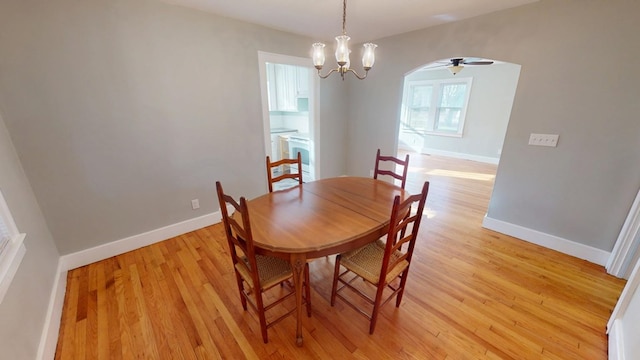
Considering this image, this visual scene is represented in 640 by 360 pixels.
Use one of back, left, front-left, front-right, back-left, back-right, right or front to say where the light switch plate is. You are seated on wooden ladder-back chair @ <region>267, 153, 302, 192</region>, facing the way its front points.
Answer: front-left

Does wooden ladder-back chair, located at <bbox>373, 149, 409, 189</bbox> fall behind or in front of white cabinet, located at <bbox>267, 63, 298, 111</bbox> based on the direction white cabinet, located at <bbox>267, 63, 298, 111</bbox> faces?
in front

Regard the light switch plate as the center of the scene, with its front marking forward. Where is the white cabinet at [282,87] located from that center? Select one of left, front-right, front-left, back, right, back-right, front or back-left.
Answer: right

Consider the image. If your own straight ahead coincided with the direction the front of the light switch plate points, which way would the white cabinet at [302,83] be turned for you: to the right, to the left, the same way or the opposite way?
to the left

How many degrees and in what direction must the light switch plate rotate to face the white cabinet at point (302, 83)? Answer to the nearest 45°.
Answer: approximately 90° to its right

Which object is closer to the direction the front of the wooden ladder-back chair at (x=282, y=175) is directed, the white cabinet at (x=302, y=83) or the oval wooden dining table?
the oval wooden dining table

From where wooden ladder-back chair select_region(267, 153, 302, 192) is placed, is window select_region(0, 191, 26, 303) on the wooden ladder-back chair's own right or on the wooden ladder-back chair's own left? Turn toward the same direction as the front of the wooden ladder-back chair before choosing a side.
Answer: on the wooden ladder-back chair's own right

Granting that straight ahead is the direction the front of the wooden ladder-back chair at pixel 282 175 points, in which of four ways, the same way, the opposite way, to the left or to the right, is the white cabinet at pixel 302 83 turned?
the same way

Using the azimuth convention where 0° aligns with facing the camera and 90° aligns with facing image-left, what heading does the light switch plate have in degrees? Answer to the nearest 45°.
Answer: approximately 0°

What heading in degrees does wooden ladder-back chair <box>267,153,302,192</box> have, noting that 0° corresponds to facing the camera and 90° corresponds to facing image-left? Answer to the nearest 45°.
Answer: approximately 315°
